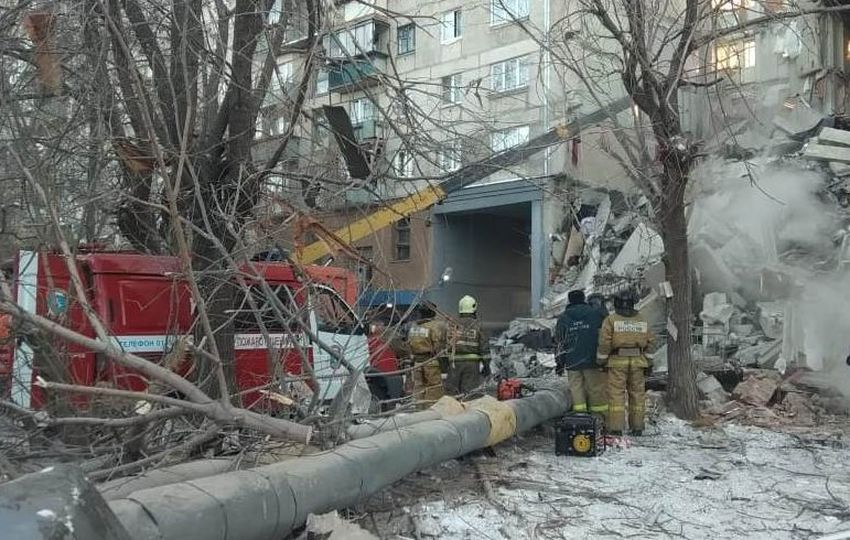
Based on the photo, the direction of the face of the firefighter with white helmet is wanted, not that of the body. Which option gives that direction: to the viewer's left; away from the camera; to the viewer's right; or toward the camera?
away from the camera

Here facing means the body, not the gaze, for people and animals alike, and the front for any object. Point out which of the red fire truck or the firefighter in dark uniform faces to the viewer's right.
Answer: the red fire truck

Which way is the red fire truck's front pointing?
to the viewer's right

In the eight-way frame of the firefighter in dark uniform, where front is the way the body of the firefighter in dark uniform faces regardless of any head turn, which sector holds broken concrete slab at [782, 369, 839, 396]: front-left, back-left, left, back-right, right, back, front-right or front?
front-right

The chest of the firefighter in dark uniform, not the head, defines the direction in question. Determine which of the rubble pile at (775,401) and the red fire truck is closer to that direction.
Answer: the rubble pile

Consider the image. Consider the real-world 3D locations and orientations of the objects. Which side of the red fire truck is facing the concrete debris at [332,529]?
right

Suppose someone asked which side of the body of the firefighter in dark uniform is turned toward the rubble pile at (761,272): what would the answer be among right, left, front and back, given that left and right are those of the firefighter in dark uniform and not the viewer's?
front

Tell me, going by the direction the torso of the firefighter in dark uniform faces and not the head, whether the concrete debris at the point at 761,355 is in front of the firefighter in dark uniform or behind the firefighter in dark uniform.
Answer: in front

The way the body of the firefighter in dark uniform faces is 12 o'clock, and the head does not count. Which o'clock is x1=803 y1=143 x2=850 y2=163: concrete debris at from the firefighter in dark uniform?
The concrete debris is roughly at 1 o'clock from the firefighter in dark uniform.

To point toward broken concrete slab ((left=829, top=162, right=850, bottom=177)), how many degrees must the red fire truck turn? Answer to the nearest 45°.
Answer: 0° — it already faces it

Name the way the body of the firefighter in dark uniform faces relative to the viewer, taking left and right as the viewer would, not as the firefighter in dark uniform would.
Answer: facing away from the viewer

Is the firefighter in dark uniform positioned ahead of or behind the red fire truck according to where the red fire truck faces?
ahead

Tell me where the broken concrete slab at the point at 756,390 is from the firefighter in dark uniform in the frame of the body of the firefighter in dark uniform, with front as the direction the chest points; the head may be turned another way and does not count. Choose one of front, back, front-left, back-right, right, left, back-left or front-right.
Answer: front-right

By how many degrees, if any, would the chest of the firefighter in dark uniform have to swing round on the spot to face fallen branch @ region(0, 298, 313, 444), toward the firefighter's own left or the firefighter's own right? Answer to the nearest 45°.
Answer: approximately 135° to the firefighter's own left

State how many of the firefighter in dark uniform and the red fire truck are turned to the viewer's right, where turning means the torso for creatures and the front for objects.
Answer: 1
